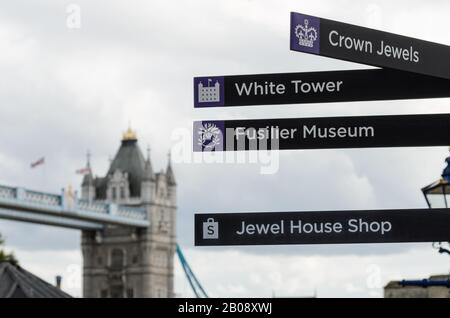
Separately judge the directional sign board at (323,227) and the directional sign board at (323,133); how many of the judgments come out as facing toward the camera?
2

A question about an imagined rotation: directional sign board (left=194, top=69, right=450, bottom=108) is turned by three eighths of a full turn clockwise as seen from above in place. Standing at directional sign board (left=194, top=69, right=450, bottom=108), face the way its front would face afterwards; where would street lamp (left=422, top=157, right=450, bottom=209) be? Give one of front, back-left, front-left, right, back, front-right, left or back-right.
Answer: right

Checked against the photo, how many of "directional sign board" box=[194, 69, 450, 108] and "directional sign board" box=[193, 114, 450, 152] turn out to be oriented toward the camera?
2

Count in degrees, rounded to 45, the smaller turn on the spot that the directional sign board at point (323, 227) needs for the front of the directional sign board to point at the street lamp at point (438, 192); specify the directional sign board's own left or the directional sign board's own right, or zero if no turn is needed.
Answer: approximately 135° to the directional sign board's own left

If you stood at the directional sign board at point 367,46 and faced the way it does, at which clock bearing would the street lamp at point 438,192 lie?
The street lamp is roughly at 8 o'clock from the directional sign board.

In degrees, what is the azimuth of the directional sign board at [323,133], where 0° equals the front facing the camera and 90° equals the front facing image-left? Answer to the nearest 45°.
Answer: approximately 0°

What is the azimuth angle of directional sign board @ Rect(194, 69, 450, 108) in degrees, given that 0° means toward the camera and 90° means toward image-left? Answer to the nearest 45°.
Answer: approximately 0°
